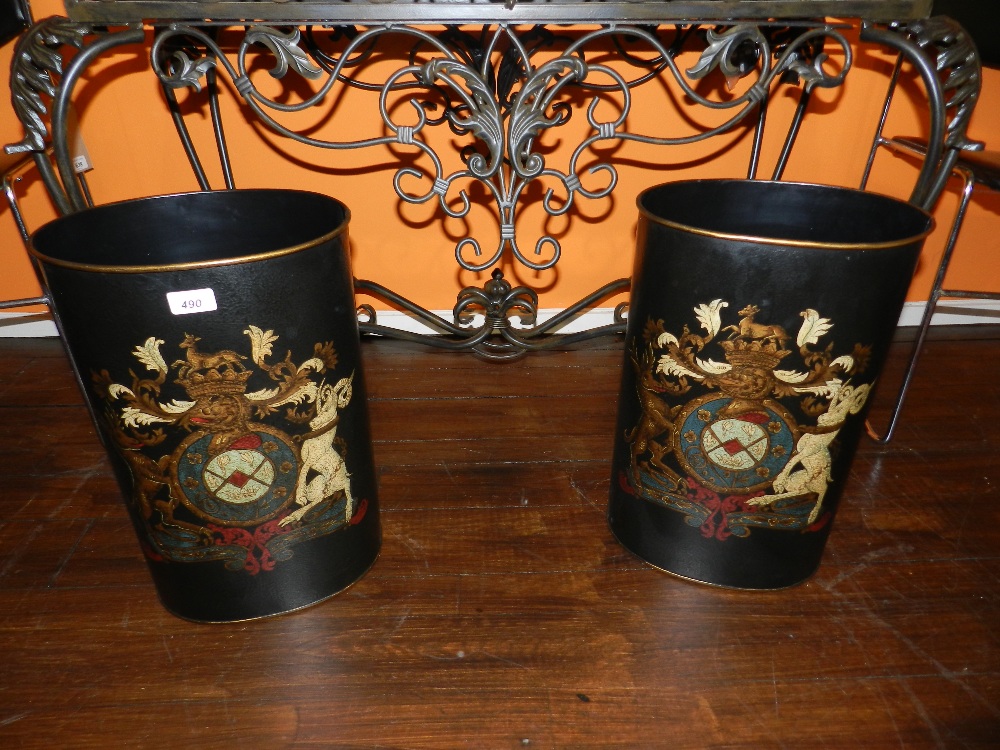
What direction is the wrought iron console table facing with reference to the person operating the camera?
facing the viewer

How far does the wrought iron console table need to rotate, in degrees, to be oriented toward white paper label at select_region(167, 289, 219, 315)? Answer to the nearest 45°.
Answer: approximately 45° to its right

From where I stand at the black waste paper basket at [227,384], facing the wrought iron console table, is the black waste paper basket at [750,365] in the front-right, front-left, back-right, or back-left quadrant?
front-right

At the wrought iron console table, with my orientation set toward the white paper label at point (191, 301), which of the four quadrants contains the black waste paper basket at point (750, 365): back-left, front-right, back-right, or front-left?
front-left

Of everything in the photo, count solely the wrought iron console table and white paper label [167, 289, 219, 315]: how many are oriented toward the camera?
2

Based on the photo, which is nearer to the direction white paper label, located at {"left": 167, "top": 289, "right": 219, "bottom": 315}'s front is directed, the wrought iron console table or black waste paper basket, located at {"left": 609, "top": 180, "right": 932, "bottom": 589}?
the black waste paper basket

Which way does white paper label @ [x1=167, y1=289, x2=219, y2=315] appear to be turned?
toward the camera

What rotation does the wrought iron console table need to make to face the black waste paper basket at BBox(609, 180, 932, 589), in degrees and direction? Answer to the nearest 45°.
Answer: approximately 45° to its left

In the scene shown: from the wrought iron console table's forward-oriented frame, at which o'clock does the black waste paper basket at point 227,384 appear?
The black waste paper basket is roughly at 1 o'clock from the wrought iron console table.
